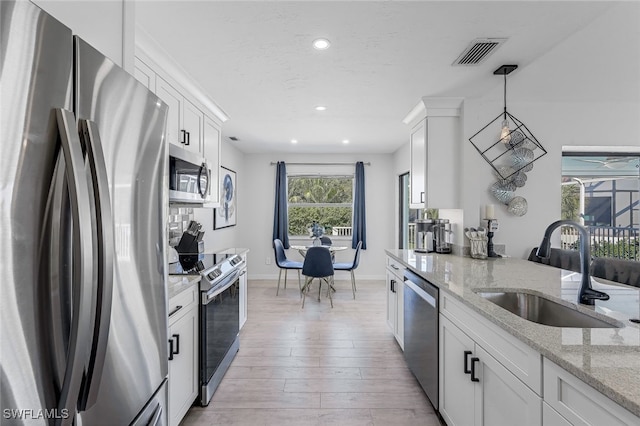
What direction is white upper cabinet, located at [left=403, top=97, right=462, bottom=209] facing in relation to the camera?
to the viewer's left

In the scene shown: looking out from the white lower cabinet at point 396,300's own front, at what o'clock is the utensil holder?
The utensil holder is roughly at 6 o'clock from the white lower cabinet.

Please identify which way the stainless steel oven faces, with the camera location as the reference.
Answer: facing to the right of the viewer

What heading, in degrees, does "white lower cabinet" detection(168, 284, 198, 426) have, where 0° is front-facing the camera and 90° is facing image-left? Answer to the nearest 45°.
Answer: approximately 315°

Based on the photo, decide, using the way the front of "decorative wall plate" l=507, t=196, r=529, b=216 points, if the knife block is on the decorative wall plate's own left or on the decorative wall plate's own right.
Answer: on the decorative wall plate's own right

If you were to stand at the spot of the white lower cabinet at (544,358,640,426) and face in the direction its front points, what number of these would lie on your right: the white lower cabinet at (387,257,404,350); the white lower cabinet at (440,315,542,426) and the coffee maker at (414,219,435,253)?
3

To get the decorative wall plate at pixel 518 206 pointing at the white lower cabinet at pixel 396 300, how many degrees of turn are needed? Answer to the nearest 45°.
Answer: approximately 45° to its right

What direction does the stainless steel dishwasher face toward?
to the viewer's left

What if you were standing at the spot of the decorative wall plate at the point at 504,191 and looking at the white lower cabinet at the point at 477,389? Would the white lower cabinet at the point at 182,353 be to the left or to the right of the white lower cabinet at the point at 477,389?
right
